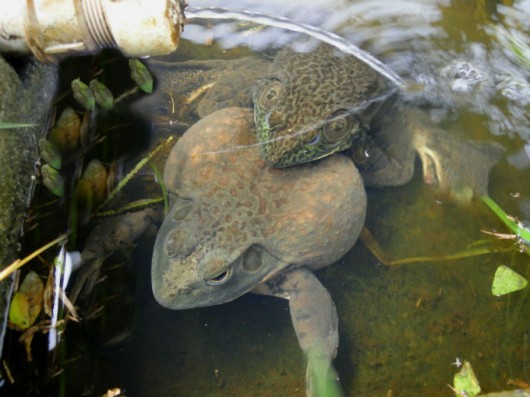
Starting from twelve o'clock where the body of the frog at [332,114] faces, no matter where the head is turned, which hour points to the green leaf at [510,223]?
The green leaf is roughly at 8 o'clock from the frog.

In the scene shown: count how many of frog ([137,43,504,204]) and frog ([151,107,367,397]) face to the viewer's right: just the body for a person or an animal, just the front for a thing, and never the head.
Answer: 0

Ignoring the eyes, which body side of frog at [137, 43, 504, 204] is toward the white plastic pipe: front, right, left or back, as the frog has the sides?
right

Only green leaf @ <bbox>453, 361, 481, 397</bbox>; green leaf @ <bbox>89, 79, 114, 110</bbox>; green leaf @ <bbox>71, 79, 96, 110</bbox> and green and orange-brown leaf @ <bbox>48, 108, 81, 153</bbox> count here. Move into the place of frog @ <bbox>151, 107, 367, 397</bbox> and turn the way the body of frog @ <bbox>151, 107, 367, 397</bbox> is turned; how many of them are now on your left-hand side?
1

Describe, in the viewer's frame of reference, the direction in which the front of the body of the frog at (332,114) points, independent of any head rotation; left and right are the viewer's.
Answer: facing the viewer and to the left of the viewer

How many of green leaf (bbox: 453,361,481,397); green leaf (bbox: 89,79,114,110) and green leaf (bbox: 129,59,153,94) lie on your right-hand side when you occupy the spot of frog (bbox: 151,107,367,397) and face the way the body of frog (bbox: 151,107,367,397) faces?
2

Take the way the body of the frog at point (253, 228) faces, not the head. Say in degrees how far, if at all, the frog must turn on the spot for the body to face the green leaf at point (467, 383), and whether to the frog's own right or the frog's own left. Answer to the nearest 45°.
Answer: approximately 90° to the frog's own left

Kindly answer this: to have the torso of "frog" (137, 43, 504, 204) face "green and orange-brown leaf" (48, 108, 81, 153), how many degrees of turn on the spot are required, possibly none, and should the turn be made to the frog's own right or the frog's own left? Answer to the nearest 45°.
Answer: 0° — it already faces it

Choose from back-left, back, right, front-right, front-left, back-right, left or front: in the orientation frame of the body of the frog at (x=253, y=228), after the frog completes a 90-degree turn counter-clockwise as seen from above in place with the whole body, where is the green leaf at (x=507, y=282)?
front-left

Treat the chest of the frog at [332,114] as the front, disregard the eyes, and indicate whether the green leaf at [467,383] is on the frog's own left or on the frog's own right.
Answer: on the frog's own left

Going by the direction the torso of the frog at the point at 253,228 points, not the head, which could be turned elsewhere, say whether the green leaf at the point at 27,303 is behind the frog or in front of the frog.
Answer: in front

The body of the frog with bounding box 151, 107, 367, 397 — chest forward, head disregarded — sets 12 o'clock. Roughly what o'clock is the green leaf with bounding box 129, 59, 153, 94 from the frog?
The green leaf is roughly at 3 o'clock from the frog.

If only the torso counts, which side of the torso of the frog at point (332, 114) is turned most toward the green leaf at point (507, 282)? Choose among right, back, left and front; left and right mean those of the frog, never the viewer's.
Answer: left

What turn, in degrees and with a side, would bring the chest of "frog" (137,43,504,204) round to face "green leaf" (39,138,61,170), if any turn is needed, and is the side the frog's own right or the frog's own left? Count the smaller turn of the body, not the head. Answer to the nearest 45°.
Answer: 0° — it already faces it

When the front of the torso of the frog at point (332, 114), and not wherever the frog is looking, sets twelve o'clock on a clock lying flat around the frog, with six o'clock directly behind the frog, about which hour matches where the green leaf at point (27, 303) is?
The green leaf is roughly at 12 o'clock from the frog.
